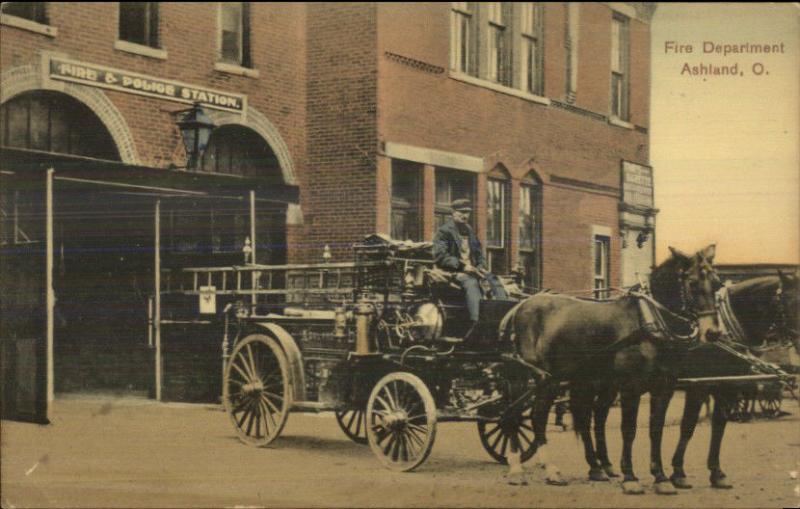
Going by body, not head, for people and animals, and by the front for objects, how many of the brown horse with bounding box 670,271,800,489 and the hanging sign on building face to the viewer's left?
0

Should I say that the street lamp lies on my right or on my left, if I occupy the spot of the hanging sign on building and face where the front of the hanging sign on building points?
on my right

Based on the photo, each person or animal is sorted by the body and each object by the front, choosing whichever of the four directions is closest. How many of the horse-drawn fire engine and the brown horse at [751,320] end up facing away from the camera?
0

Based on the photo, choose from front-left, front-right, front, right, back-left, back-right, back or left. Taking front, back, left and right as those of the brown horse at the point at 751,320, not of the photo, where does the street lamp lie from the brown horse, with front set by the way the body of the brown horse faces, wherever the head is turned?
back

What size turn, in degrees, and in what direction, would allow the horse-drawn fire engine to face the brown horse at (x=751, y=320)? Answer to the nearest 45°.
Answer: approximately 45° to its left

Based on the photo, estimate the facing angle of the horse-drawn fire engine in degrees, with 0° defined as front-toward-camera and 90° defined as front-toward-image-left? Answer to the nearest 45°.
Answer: approximately 315°

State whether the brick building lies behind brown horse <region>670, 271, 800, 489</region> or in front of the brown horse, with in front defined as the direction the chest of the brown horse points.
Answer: behind

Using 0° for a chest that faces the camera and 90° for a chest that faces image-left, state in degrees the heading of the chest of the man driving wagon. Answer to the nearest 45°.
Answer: approximately 315°

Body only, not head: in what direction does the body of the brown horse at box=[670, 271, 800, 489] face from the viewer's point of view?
to the viewer's right
